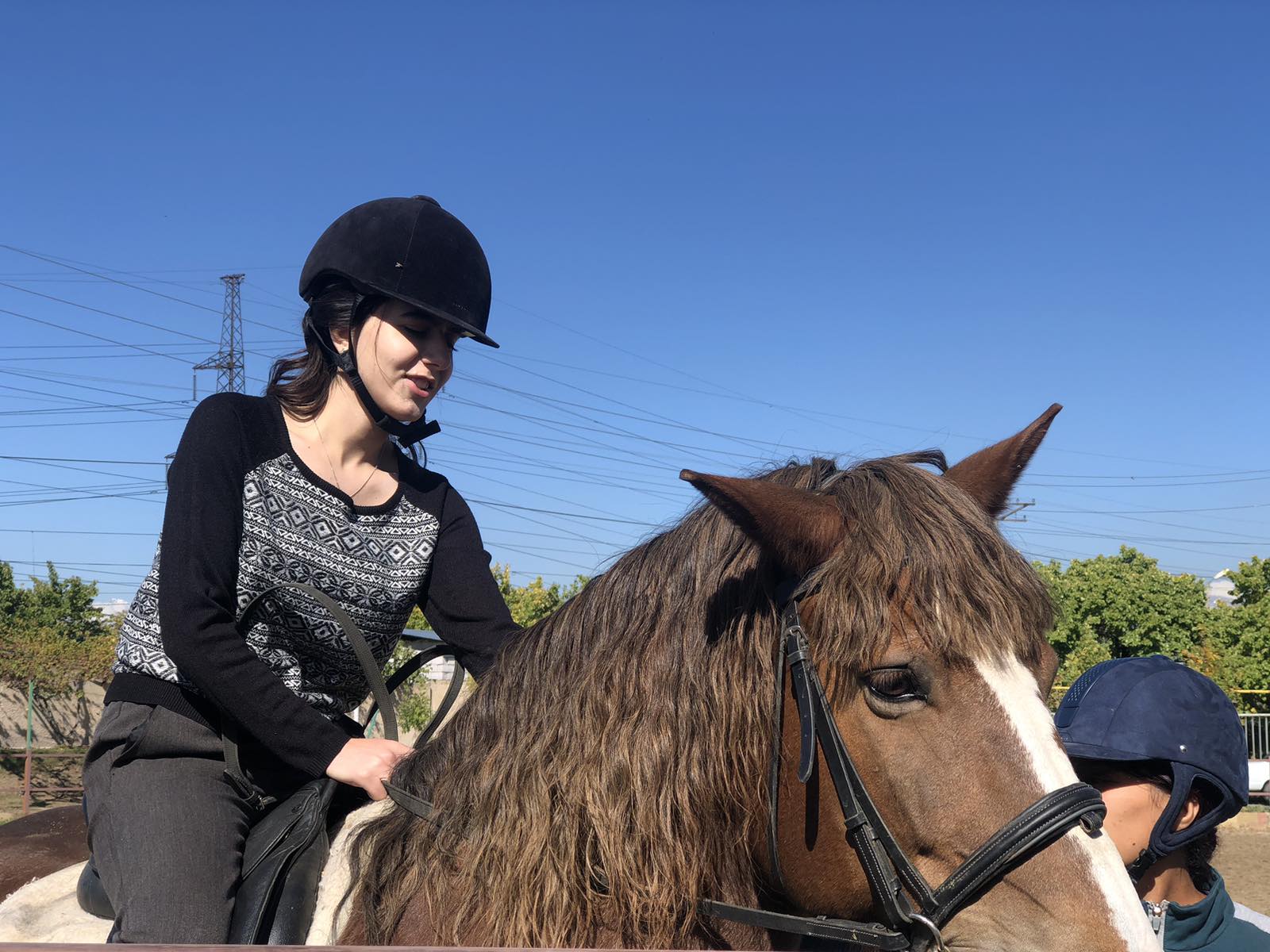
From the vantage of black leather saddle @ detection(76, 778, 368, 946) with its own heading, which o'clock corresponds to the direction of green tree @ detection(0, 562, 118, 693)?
The green tree is roughly at 7 o'clock from the black leather saddle.

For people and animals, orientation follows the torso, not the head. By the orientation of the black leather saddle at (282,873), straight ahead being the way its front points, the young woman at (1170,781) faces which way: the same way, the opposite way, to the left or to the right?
the opposite way

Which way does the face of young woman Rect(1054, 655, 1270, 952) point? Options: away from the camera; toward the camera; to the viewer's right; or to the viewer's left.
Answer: to the viewer's left

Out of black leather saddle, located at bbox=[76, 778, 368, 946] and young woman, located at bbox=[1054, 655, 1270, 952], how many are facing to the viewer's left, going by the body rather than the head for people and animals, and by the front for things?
1

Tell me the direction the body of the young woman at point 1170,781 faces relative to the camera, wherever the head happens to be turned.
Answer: to the viewer's left

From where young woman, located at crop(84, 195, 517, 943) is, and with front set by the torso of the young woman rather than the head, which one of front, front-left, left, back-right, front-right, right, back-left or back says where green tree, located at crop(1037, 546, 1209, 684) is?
left

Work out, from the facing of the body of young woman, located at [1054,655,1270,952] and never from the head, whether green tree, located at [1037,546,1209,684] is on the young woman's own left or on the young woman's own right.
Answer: on the young woman's own right
